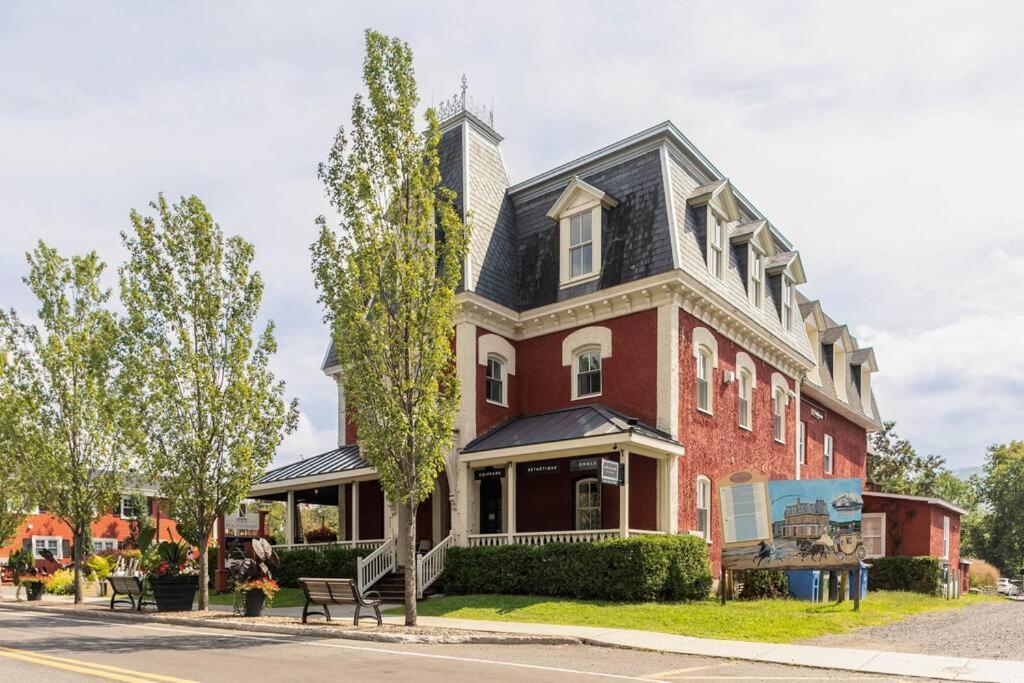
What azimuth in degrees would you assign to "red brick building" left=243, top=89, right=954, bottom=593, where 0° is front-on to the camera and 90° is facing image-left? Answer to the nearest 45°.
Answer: approximately 45°

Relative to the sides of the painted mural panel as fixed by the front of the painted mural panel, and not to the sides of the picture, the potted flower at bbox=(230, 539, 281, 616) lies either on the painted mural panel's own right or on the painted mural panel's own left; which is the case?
on the painted mural panel's own right

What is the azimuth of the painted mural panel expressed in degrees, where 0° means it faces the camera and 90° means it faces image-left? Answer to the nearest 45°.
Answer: approximately 0°
